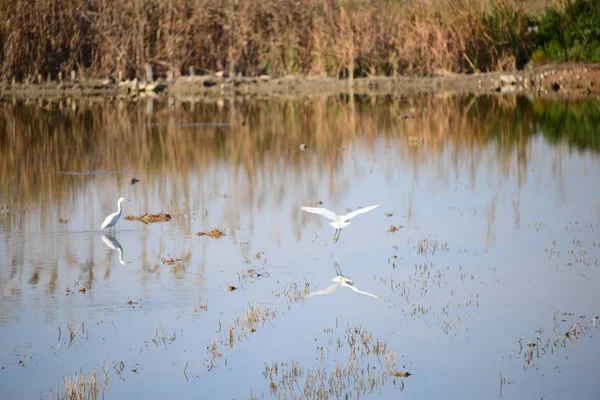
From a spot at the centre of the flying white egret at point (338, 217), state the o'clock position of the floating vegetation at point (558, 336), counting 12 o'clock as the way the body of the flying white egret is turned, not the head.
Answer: The floating vegetation is roughly at 5 o'clock from the flying white egret.

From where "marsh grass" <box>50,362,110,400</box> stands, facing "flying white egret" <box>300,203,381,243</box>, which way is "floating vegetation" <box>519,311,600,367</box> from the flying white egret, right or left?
right

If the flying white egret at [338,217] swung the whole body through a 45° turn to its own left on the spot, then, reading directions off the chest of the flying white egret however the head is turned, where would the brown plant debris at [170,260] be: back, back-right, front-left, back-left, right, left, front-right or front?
front-left

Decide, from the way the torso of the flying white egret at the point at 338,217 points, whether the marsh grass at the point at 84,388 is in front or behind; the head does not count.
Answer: behind

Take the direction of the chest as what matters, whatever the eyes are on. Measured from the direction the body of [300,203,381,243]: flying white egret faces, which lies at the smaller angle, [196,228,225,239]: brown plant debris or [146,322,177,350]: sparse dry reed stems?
the brown plant debris

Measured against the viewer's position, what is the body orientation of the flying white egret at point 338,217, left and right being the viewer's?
facing away from the viewer

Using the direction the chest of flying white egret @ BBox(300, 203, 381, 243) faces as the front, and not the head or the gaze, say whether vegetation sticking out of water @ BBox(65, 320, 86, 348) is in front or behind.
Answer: behind

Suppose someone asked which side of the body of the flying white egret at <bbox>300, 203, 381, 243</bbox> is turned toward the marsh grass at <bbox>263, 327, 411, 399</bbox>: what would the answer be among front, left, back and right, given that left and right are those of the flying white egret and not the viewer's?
back

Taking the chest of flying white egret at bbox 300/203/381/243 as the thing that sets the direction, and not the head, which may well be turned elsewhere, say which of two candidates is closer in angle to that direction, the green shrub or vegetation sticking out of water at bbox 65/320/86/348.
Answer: the green shrub

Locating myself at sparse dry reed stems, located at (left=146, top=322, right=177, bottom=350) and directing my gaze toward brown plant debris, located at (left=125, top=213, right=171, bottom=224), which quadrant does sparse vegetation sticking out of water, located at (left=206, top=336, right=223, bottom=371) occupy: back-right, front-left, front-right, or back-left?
back-right

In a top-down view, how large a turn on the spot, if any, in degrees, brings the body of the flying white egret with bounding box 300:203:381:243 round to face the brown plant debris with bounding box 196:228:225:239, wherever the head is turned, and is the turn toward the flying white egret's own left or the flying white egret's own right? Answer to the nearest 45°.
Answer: approximately 45° to the flying white egret's own left
